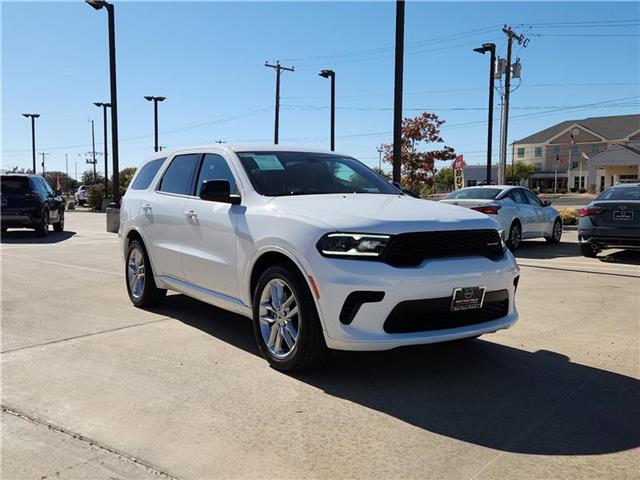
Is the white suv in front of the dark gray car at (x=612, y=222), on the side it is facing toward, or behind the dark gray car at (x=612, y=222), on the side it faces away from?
behind

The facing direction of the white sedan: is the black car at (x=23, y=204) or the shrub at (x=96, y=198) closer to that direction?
the shrub

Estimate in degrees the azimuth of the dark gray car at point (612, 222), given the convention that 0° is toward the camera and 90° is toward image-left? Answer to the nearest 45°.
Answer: approximately 225°

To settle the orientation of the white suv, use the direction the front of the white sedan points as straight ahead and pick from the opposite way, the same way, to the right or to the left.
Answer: to the right

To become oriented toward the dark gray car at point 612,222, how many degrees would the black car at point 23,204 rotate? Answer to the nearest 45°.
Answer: approximately 90° to its right

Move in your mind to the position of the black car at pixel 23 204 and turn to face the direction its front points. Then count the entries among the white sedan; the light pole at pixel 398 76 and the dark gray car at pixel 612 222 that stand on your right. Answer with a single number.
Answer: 3

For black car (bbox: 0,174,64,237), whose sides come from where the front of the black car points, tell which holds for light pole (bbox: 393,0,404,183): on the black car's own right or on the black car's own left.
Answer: on the black car's own right

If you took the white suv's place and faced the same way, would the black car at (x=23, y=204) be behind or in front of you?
behind

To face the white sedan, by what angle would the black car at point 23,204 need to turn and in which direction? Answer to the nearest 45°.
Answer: approximately 90° to its right
